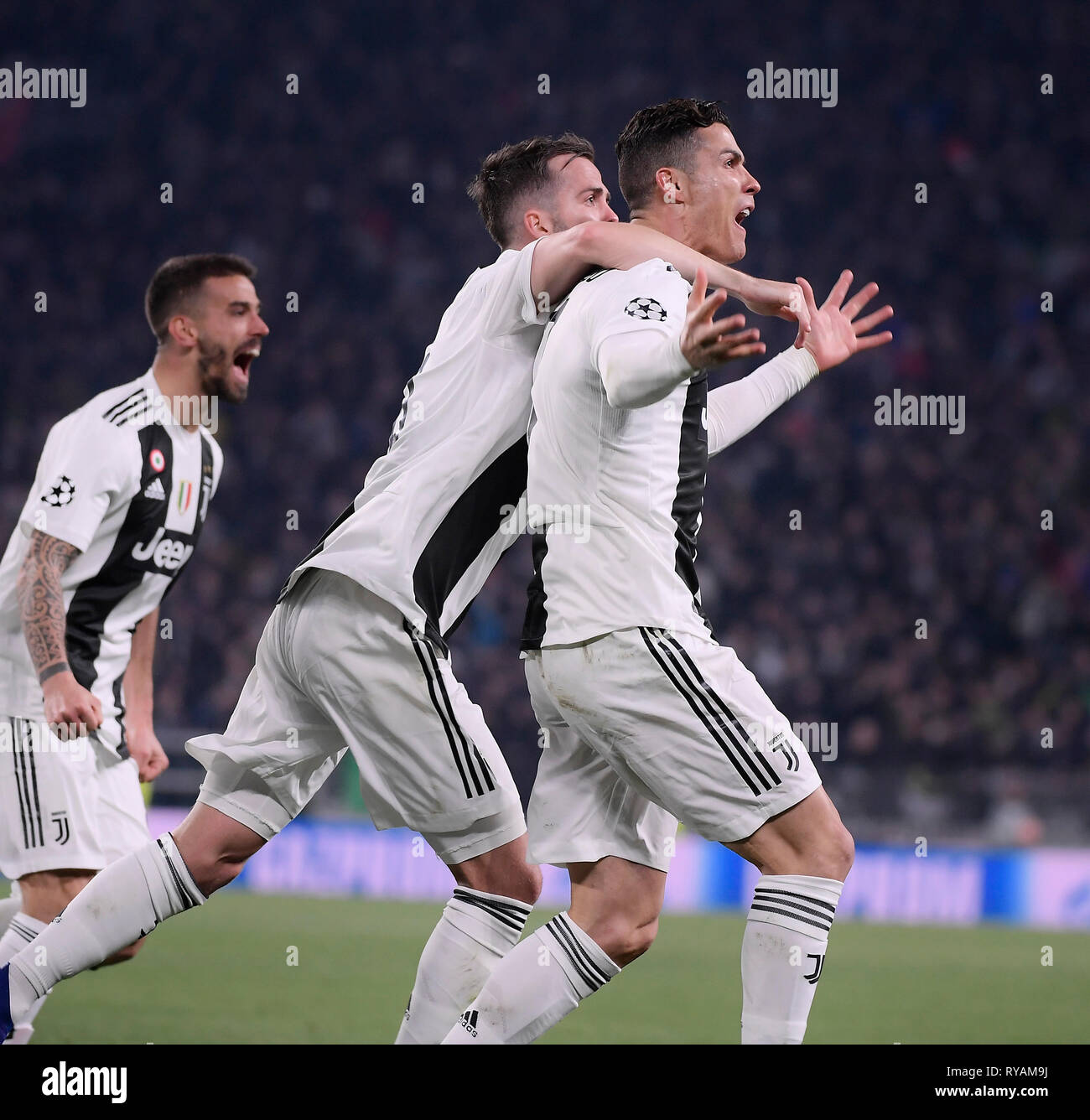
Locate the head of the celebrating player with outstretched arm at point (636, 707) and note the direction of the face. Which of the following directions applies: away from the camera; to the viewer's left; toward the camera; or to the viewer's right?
to the viewer's right

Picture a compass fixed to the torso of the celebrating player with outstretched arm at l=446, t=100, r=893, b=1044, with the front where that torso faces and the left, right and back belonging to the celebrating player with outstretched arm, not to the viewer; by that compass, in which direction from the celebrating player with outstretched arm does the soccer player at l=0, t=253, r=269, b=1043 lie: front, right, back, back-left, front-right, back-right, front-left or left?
back-left

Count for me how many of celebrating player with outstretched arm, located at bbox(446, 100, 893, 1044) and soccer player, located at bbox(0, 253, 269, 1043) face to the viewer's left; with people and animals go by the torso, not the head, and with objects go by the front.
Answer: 0

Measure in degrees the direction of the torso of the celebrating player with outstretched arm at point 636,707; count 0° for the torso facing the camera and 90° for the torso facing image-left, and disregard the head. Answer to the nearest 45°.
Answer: approximately 270°

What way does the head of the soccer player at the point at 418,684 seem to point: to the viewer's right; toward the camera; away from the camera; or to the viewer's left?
to the viewer's right

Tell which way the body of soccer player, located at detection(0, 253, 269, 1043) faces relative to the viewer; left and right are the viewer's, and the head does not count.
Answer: facing the viewer and to the right of the viewer

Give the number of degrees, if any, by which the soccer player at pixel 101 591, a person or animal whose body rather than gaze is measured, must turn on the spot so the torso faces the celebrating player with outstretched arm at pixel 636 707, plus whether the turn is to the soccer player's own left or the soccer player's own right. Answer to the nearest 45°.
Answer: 0° — they already face them
